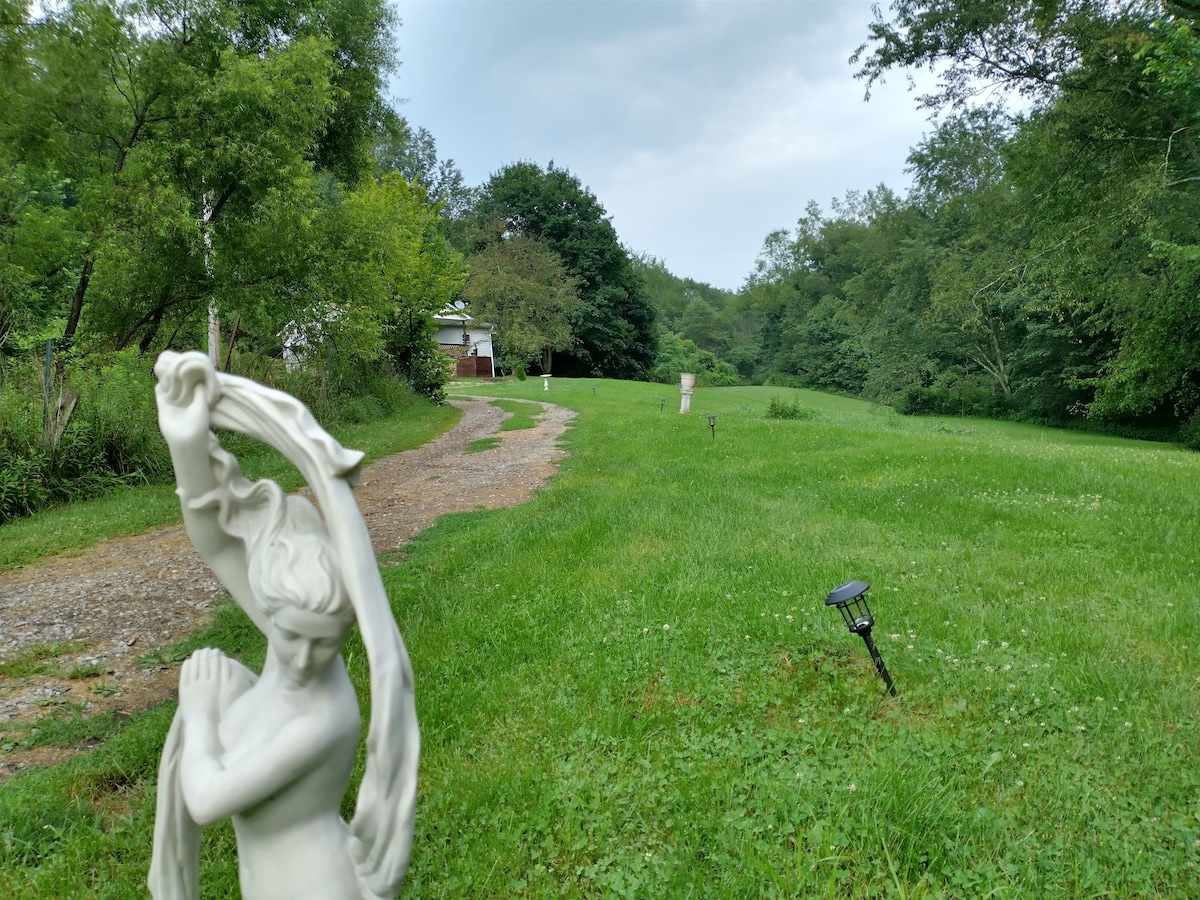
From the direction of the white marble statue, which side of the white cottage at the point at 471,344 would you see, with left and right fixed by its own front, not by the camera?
front

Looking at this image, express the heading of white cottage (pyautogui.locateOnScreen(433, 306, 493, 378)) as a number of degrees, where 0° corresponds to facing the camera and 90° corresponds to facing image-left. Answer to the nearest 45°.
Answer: approximately 0°

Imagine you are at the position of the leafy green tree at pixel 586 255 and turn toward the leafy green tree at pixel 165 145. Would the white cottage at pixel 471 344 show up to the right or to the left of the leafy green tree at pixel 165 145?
right

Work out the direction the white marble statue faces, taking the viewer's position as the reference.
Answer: facing the viewer and to the left of the viewer

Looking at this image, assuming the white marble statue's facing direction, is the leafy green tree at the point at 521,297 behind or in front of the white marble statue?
behind

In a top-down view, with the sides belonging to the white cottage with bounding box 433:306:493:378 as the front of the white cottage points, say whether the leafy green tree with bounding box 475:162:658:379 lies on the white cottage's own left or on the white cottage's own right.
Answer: on the white cottage's own left

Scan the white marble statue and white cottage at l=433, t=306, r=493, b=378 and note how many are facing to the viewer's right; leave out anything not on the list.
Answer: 0

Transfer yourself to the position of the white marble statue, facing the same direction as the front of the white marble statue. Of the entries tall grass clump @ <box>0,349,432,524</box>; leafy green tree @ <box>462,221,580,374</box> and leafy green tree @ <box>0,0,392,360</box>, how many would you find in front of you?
0

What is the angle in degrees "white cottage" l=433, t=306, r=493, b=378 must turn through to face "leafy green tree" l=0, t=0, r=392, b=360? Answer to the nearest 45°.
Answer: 0° — it already faces it

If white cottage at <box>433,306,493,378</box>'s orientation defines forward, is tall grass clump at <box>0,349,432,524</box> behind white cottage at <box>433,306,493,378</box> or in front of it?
in front

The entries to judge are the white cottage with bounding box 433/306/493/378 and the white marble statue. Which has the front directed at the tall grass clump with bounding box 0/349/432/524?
the white cottage

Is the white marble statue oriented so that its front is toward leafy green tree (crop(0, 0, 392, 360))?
no

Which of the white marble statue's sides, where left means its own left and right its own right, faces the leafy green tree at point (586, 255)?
back
